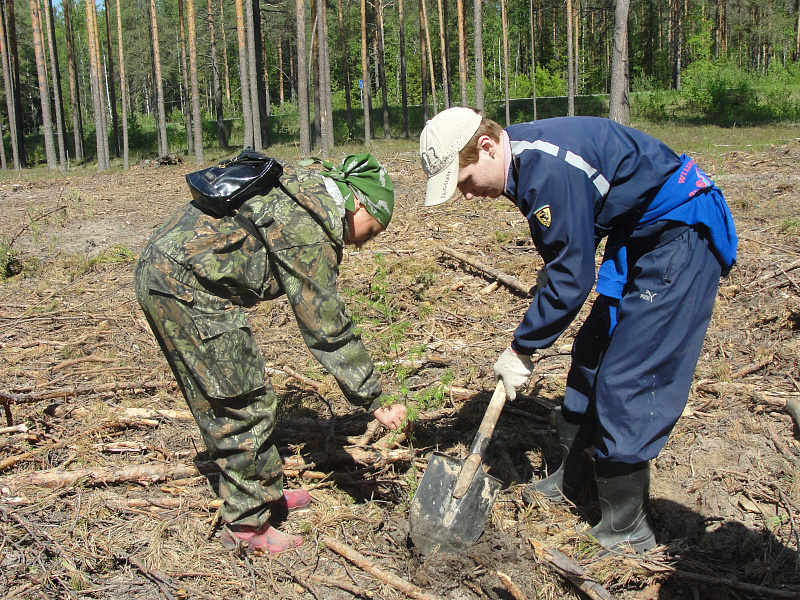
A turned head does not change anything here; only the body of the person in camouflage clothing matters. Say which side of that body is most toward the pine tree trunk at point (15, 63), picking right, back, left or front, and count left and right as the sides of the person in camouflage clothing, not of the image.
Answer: left

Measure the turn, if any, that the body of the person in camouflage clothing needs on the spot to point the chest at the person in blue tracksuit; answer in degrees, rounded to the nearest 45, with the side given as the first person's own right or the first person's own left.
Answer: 0° — they already face them

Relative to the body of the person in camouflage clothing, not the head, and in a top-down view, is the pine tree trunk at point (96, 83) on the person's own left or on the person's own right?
on the person's own left

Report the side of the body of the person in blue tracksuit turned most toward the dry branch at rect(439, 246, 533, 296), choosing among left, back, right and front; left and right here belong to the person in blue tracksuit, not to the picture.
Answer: right

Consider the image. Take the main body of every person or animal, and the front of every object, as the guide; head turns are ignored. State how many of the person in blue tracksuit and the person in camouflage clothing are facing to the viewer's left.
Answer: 1

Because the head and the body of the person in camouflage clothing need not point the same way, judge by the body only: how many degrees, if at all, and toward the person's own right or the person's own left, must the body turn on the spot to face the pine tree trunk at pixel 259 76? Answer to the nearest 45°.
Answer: approximately 90° to the person's own left

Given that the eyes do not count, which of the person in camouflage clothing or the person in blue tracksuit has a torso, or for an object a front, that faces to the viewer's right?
the person in camouflage clothing

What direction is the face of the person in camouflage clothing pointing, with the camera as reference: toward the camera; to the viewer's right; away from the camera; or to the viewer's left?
to the viewer's right

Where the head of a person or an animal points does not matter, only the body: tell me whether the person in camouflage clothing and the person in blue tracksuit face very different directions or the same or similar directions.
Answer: very different directions

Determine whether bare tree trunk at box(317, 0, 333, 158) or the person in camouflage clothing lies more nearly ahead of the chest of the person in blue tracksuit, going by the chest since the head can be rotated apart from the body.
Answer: the person in camouflage clothing

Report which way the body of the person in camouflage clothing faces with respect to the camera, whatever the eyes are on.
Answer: to the viewer's right

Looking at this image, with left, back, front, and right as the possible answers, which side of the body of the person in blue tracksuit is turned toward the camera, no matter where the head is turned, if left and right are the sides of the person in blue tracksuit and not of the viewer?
left
